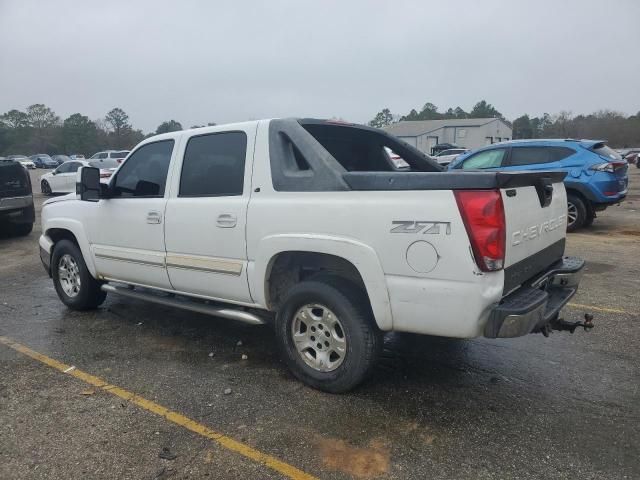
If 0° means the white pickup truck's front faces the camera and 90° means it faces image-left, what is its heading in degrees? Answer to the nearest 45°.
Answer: approximately 135°

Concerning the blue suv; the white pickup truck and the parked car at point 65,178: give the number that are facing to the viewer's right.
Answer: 0

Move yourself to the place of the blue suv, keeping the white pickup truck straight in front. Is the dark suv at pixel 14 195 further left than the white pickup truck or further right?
right

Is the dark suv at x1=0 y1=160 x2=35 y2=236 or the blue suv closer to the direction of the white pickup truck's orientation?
the dark suv

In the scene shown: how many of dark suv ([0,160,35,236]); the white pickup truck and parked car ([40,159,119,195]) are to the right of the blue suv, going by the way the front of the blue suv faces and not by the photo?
0

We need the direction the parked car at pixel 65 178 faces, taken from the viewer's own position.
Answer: facing away from the viewer and to the left of the viewer

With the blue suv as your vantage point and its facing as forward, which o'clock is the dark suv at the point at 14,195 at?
The dark suv is roughly at 10 o'clock from the blue suv.

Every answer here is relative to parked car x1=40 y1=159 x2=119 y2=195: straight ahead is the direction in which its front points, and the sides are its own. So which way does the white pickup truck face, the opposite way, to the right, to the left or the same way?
the same way

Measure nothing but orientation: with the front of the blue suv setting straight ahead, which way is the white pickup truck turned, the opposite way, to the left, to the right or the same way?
the same way

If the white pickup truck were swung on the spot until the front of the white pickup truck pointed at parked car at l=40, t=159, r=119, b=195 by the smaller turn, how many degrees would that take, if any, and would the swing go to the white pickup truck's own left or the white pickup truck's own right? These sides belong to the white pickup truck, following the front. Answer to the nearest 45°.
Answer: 0° — it already faces it

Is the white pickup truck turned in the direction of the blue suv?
no

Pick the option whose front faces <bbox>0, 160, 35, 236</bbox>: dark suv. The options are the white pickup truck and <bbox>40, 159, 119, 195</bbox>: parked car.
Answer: the white pickup truck

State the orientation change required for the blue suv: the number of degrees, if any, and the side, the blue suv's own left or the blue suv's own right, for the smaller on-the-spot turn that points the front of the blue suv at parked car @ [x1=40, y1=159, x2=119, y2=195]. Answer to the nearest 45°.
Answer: approximately 45° to the blue suv's own left

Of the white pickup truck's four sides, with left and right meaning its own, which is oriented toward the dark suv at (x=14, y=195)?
front

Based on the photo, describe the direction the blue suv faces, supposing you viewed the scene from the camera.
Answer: facing away from the viewer and to the left of the viewer

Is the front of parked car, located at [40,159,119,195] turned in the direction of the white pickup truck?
no

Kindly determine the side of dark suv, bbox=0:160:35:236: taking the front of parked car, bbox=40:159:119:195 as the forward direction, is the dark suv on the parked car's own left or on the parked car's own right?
on the parked car's own left

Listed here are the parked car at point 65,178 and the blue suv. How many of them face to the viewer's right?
0
